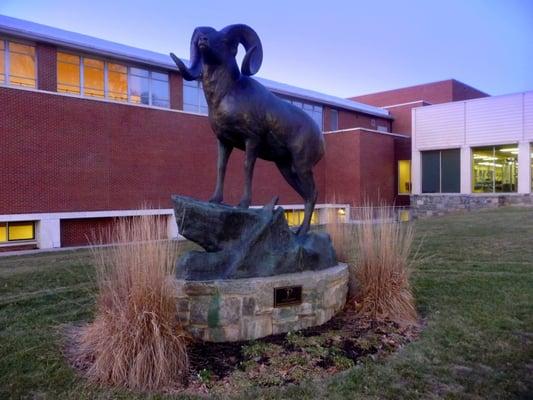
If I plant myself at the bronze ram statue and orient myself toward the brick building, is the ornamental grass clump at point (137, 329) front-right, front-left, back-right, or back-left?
back-left

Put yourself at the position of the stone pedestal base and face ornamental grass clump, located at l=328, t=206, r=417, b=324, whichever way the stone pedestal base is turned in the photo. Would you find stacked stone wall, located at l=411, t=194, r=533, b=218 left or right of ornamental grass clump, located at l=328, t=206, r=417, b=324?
left

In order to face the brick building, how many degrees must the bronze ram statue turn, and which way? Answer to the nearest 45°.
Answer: approximately 90° to its right

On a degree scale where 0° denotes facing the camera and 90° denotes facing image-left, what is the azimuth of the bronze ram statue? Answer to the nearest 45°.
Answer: approximately 45°

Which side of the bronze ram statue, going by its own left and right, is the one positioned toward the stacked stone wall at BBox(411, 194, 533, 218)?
back
